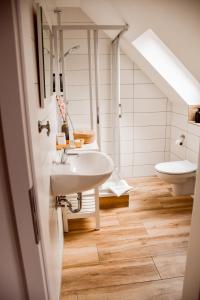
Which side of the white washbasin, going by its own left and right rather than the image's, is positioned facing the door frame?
right

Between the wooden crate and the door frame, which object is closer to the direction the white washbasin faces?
the wooden crate

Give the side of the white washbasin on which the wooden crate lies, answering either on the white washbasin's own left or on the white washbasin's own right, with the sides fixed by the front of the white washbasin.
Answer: on the white washbasin's own left

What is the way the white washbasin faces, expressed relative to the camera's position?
facing to the right of the viewer

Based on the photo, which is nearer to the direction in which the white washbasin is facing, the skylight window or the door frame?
the skylight window

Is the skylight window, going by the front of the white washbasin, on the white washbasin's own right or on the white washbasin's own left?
on the white washbasin's own left

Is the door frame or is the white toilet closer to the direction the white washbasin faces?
the white toilet

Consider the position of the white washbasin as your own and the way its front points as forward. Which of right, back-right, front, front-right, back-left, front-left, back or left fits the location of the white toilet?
front-left

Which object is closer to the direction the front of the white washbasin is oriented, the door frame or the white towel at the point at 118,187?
the white towel
